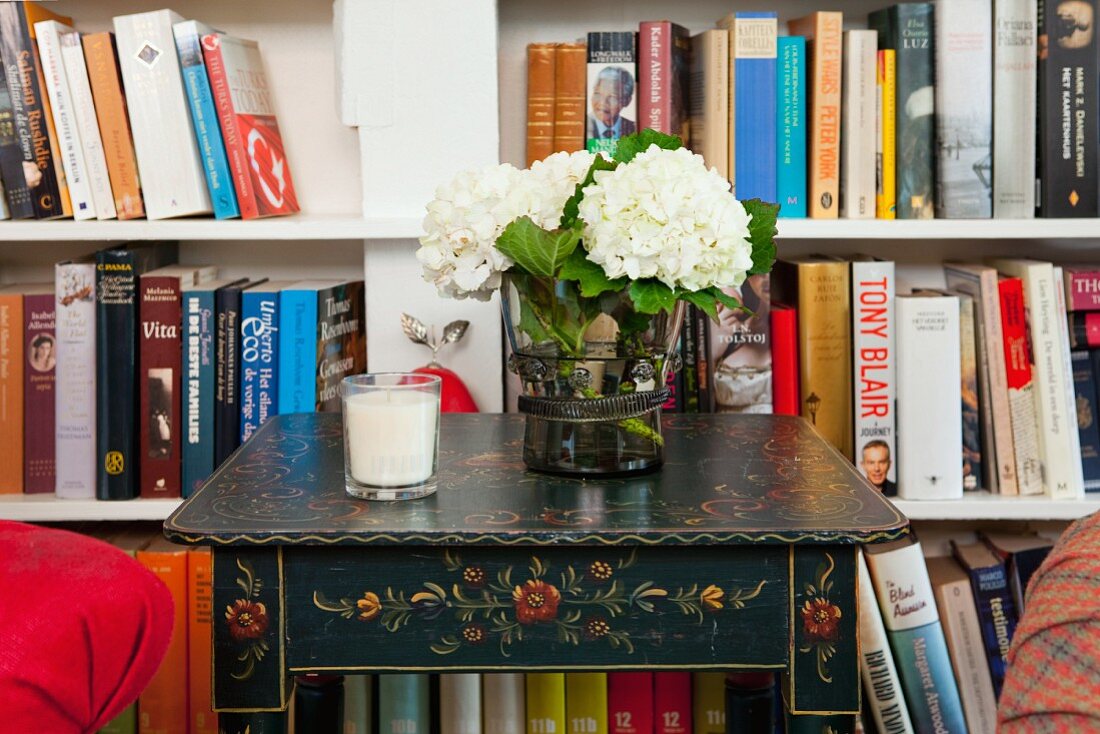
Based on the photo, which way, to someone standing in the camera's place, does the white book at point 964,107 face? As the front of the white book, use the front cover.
facing to the right of the viewer

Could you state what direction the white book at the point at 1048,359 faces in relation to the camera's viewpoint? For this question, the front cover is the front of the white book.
facing to the right of the viewer

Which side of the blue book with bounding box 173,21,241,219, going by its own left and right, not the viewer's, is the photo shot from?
right

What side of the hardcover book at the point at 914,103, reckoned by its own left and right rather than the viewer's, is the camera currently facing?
right

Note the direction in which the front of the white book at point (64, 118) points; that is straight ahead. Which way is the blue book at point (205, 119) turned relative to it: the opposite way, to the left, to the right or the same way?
the same way

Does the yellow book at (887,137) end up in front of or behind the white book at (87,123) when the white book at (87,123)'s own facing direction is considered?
in front

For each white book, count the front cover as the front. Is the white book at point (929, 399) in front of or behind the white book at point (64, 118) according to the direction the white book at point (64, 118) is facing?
in front

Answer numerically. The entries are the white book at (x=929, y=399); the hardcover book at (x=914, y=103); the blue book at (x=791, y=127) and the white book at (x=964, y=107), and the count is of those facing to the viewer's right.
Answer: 4

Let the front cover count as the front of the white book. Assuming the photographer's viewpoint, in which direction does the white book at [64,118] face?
facing to the right of the viewer

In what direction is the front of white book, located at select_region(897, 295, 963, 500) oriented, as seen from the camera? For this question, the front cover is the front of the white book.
facing to the right of the viewer

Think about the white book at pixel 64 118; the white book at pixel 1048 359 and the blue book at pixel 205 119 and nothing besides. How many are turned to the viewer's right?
3
